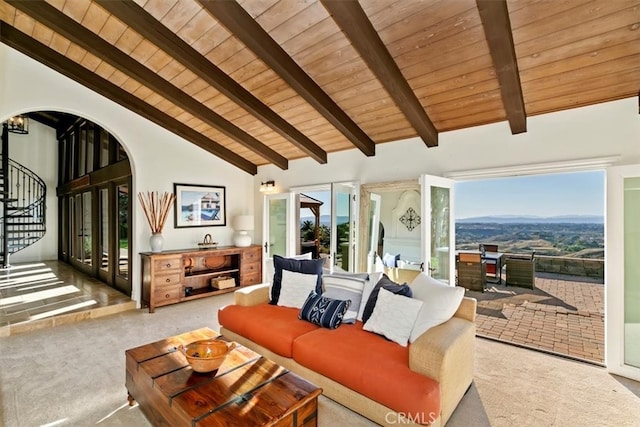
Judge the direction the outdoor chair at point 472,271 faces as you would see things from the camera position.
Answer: facing away from the viewer and to the right of the viewer

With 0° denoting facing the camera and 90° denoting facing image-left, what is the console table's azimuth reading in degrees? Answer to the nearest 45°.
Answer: approximately 315°

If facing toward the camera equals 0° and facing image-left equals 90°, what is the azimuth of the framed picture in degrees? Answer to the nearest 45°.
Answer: approximately 315°

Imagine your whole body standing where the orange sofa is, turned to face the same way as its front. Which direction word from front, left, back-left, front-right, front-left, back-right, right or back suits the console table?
right

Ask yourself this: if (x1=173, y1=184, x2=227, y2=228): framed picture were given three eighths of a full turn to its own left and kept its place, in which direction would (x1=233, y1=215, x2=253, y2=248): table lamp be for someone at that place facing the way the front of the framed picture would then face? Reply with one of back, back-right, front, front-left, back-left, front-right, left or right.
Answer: right

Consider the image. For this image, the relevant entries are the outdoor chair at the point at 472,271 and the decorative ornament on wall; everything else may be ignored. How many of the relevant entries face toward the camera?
1

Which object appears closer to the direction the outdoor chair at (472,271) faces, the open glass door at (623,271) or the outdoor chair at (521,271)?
the outdoor chair

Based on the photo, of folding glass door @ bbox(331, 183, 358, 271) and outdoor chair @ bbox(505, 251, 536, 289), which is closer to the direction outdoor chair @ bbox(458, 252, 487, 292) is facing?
the outdoor chair

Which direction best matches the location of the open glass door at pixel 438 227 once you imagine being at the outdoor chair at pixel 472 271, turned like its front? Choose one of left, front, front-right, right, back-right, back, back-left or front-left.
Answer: back-right

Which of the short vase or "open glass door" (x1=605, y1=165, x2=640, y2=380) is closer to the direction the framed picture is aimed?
the open glass door

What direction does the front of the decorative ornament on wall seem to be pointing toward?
toward the camera

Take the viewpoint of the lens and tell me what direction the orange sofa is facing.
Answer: facing the viewer and to the left of the viewer

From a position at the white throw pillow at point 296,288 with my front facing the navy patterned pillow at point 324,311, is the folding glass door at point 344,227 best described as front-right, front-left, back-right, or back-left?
back-left

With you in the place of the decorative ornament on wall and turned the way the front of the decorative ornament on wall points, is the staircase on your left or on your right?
on your right

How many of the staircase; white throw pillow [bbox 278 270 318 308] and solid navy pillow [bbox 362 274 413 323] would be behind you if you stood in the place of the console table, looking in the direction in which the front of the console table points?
1
